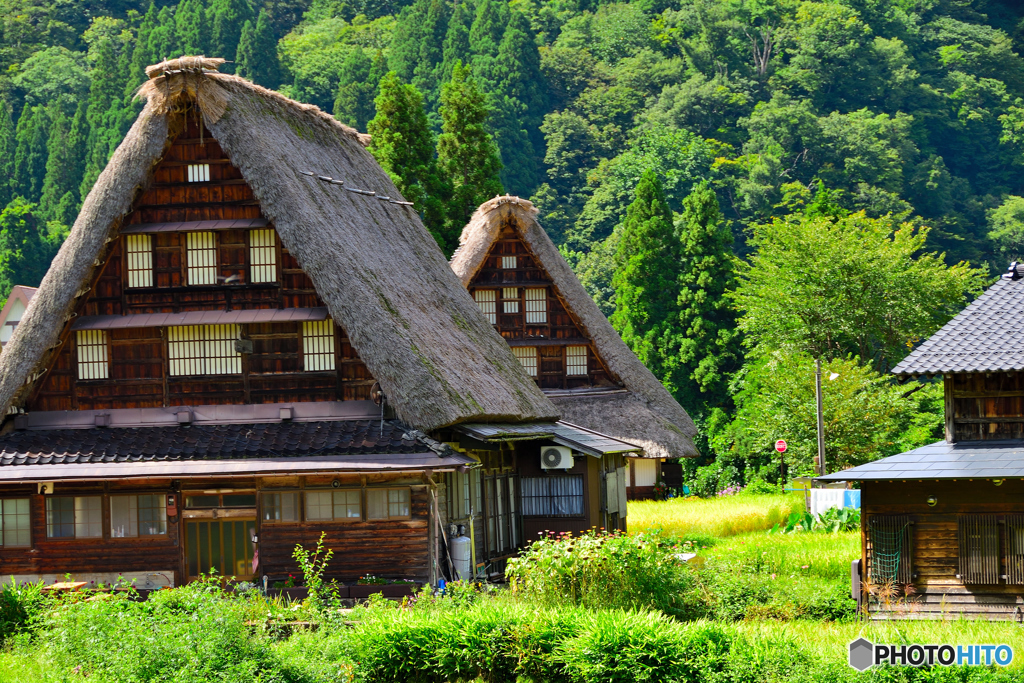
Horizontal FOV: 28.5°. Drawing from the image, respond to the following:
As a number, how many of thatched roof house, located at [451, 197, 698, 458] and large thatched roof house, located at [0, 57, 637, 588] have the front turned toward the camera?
2

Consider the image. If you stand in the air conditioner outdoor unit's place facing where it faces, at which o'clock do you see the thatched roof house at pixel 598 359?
The thatched roof house is roughly at 6 o'clock from the air conditioner outdoor unit.

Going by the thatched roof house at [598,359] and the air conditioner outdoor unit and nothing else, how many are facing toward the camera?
2

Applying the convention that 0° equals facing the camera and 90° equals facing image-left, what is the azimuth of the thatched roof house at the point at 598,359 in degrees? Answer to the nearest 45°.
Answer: approximately 0°

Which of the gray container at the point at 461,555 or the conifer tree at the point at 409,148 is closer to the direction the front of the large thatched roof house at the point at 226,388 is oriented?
the gray container

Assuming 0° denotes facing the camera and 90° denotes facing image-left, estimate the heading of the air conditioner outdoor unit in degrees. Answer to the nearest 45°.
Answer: approximately 0°

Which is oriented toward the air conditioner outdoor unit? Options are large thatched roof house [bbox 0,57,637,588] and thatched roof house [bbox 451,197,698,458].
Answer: the thatched roof house

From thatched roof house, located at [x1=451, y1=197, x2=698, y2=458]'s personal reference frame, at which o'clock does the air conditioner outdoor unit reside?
The air conditioner outdoor unit is roughly at 12 o'clock from the thatched roof house.
